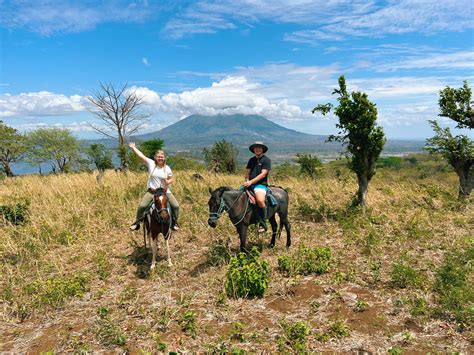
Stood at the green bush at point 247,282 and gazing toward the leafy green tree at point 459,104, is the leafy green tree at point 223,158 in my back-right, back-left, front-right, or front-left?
front-left

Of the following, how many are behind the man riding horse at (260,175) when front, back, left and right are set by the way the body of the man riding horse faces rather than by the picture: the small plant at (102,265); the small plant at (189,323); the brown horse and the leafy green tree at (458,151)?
1

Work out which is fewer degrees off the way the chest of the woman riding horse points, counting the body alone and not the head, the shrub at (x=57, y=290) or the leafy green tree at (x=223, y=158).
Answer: the shrub

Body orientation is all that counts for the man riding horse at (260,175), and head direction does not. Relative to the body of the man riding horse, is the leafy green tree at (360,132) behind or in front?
behind

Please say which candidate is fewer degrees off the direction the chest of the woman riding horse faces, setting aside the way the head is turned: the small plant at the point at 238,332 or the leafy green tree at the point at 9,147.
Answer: the small plant

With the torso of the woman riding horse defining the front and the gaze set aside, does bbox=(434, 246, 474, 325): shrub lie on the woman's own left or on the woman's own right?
on the woman's own left

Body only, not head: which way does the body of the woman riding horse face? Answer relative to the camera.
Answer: toward the camera

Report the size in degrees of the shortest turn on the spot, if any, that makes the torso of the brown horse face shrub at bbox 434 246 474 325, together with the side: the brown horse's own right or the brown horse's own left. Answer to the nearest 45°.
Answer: approximately 45° to the brown horse's own left

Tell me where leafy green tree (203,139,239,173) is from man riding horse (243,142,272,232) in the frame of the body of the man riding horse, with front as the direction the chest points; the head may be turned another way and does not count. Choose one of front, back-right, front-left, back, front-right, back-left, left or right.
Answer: back-right

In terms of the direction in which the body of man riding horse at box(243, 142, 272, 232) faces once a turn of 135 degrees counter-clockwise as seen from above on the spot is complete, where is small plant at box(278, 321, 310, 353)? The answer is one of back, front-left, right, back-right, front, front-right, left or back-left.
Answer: right

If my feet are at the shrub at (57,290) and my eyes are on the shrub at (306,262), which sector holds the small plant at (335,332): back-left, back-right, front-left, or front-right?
front-right

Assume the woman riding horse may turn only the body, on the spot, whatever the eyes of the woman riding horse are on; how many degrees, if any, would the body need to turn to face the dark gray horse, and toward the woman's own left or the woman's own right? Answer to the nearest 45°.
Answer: approximately 45° to the woman's own left

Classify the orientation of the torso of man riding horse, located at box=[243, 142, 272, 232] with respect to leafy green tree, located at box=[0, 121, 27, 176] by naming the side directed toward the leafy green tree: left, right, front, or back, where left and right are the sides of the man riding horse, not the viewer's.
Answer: right
